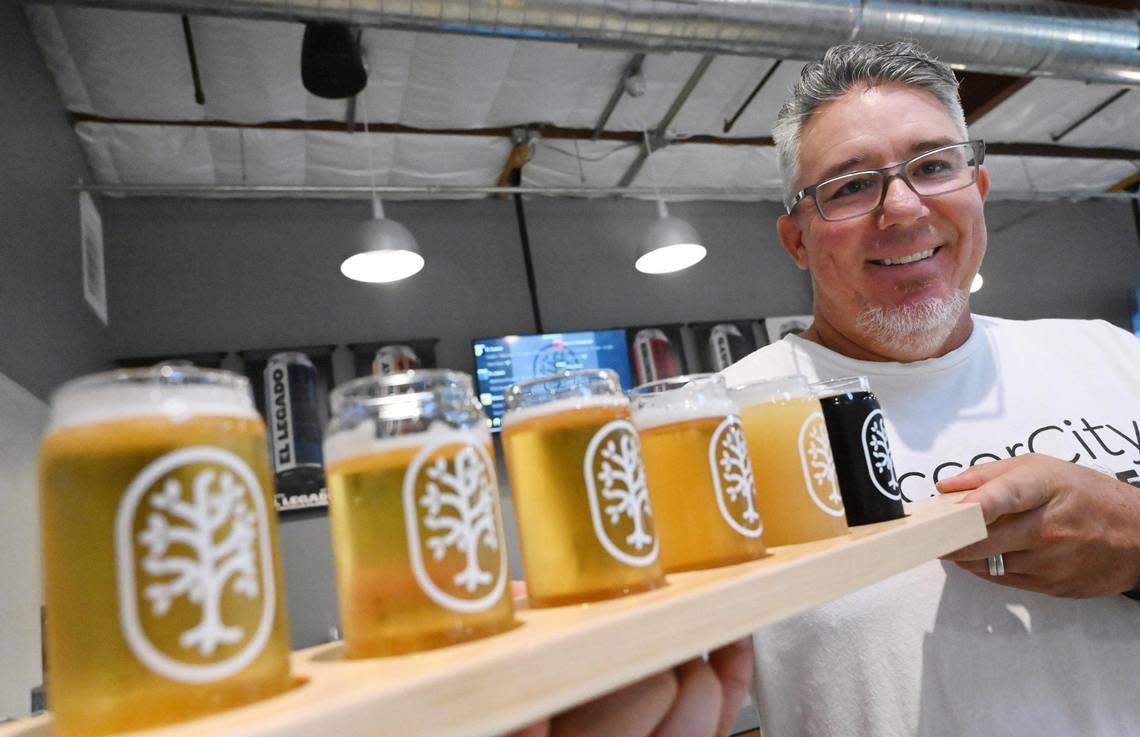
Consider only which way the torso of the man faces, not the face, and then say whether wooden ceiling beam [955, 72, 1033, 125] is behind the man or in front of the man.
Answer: behind

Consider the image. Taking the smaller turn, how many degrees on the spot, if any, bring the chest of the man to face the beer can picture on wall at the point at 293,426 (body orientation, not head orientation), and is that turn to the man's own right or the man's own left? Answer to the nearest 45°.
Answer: approximately 135° to the man's own right

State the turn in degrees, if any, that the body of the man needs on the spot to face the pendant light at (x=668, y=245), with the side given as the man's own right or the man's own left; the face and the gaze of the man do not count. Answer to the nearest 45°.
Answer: approximately 180°

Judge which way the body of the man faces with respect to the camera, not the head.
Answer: toward the camera

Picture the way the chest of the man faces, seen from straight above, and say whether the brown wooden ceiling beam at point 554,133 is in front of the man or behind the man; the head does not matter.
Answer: behind

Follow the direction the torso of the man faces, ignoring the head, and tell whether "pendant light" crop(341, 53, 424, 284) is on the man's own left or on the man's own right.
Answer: on the man's own right

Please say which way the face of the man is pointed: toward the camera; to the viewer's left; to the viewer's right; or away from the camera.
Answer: toward the camera
